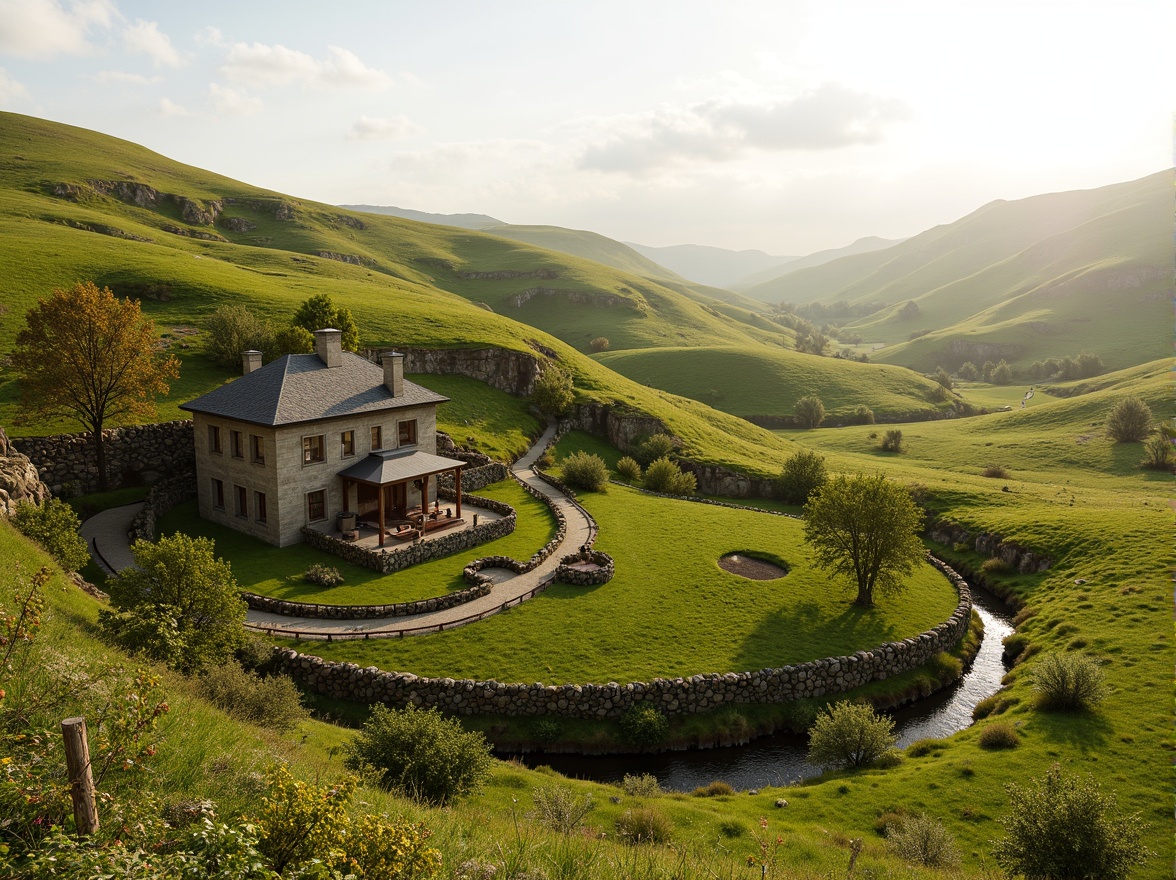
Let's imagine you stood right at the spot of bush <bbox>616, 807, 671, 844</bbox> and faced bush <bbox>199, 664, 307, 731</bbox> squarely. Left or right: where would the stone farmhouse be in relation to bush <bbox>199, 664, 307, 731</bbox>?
right

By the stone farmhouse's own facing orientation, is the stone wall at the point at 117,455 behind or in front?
behind

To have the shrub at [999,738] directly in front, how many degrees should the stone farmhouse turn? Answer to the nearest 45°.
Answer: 0° — it already faces it

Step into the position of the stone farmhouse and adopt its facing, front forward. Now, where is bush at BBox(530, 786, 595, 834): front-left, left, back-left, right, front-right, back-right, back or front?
front-right

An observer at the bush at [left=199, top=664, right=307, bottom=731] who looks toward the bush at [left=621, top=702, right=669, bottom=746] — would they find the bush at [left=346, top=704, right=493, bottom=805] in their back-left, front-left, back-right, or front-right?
front-right

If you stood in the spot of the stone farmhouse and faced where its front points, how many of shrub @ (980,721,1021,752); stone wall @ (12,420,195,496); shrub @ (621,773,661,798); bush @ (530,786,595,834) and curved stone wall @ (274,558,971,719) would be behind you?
1

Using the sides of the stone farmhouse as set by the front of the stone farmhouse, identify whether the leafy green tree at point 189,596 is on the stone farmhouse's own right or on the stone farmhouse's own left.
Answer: on the stone farmhouse's own right

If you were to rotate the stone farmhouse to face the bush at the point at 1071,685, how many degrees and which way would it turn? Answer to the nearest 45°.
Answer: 0° — it already faces it

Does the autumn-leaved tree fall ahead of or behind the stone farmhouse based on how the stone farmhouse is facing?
behind

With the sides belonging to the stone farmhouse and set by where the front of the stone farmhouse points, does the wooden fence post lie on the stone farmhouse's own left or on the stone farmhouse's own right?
on the stone farmhouse's own right

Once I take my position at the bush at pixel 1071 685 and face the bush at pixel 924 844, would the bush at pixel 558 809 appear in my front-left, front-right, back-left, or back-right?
front-right

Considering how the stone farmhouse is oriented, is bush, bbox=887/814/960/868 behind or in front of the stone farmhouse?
in front

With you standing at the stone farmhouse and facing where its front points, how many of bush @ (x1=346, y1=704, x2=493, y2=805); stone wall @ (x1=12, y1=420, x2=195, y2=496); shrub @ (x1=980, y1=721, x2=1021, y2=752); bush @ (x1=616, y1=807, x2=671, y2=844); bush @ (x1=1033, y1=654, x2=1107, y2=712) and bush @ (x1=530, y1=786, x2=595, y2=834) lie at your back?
1
